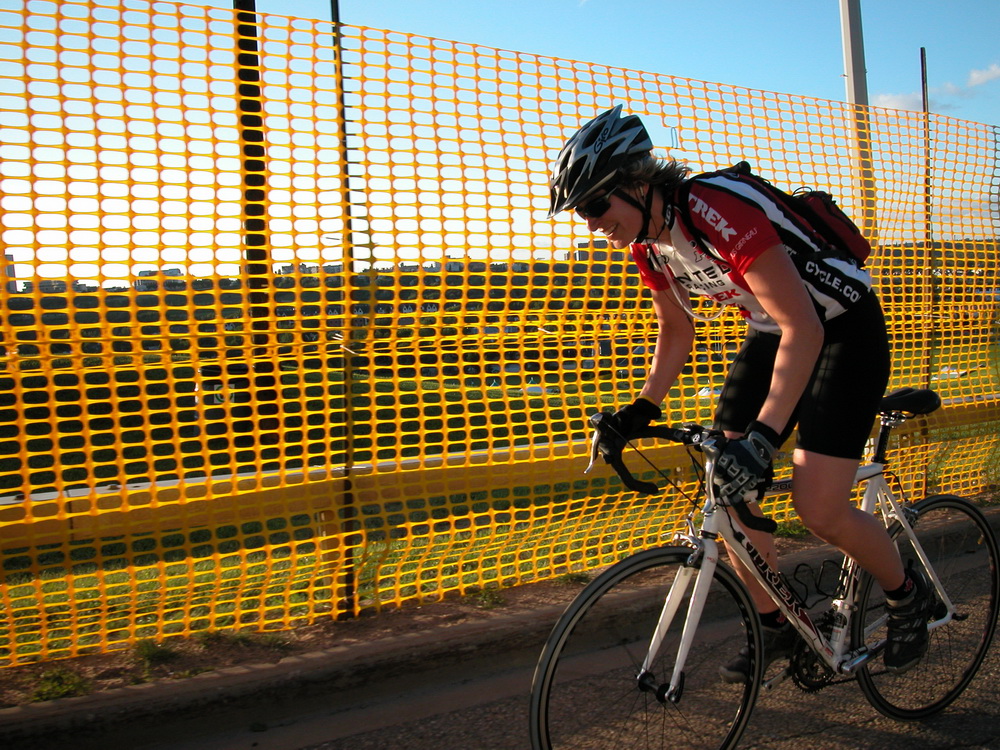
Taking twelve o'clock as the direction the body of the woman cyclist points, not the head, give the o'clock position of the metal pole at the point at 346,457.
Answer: The metal pole is roughly at 2 o'clock from the woman cyclist.

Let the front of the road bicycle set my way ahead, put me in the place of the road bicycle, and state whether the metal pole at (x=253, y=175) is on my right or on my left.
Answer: on my right

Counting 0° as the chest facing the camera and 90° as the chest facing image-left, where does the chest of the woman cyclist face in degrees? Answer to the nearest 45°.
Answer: approximately 45°

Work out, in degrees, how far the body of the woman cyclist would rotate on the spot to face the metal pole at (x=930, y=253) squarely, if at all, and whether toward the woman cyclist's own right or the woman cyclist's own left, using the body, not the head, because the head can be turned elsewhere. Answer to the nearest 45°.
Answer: approximately 135° to the woman cyclist's own right

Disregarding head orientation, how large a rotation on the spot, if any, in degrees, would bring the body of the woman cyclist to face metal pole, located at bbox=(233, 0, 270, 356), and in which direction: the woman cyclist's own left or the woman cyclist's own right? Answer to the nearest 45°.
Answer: approximately 45° to the woman cyclist's own right

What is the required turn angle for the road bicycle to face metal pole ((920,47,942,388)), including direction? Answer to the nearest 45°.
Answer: approximately 135° to its right

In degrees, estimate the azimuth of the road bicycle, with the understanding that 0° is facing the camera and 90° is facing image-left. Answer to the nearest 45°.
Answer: approximately 45°
